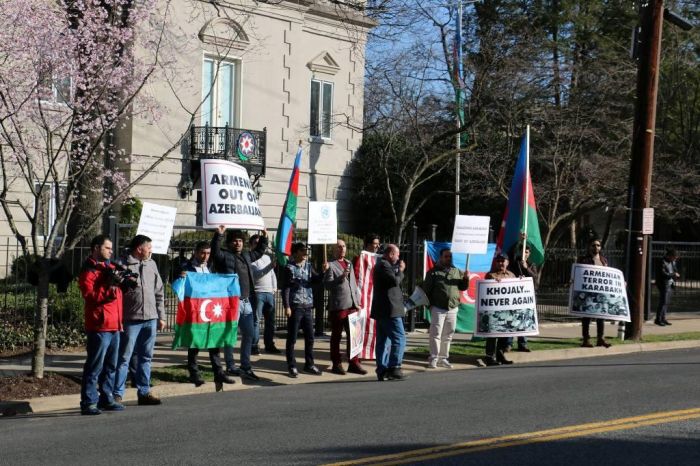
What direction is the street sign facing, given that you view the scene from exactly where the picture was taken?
facing the viewer

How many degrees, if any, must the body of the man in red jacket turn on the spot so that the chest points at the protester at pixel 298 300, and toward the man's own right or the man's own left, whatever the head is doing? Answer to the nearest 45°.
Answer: approximately 45° to the man's own left

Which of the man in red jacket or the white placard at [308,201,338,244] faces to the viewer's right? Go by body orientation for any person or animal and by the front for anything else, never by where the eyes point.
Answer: the man in red jacket

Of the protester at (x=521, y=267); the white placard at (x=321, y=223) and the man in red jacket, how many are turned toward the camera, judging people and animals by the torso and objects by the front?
2

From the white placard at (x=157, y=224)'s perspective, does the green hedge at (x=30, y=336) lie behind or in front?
behind

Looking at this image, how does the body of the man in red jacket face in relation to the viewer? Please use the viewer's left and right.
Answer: facing to the right of the viewer

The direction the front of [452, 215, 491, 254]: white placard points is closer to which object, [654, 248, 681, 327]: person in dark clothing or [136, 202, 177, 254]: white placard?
the white placard

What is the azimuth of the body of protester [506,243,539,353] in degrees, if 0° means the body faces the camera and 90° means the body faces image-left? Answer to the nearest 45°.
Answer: approximately 0°

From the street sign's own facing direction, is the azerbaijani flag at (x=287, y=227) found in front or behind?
in front

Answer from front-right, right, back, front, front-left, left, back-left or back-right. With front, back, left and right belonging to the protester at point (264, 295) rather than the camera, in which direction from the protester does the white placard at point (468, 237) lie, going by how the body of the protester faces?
front-left

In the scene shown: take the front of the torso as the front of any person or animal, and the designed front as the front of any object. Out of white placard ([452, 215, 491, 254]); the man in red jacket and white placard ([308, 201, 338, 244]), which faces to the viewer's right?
the man in red jacket

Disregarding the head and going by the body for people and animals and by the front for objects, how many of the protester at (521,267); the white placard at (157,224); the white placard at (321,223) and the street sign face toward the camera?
4

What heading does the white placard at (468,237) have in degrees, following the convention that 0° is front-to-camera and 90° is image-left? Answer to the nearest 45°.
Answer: approximately 0°
